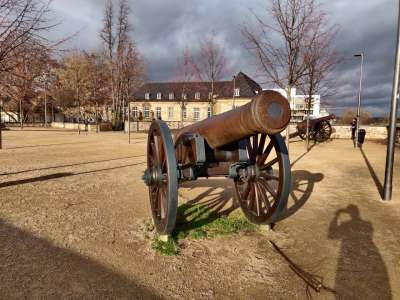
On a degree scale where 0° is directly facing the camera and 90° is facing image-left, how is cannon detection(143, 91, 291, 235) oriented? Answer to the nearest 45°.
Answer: approximately 315°

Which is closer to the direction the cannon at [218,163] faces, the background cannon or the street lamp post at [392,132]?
the street lamp post

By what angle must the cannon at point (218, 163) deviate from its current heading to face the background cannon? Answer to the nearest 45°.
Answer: approximately 135° to its left

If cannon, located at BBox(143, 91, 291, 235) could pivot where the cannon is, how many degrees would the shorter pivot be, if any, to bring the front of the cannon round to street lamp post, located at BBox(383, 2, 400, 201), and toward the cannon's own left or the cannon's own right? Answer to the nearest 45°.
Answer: approximately 90° to the cannon's own left

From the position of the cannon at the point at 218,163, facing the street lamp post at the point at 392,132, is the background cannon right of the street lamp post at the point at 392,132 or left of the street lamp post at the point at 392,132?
left
